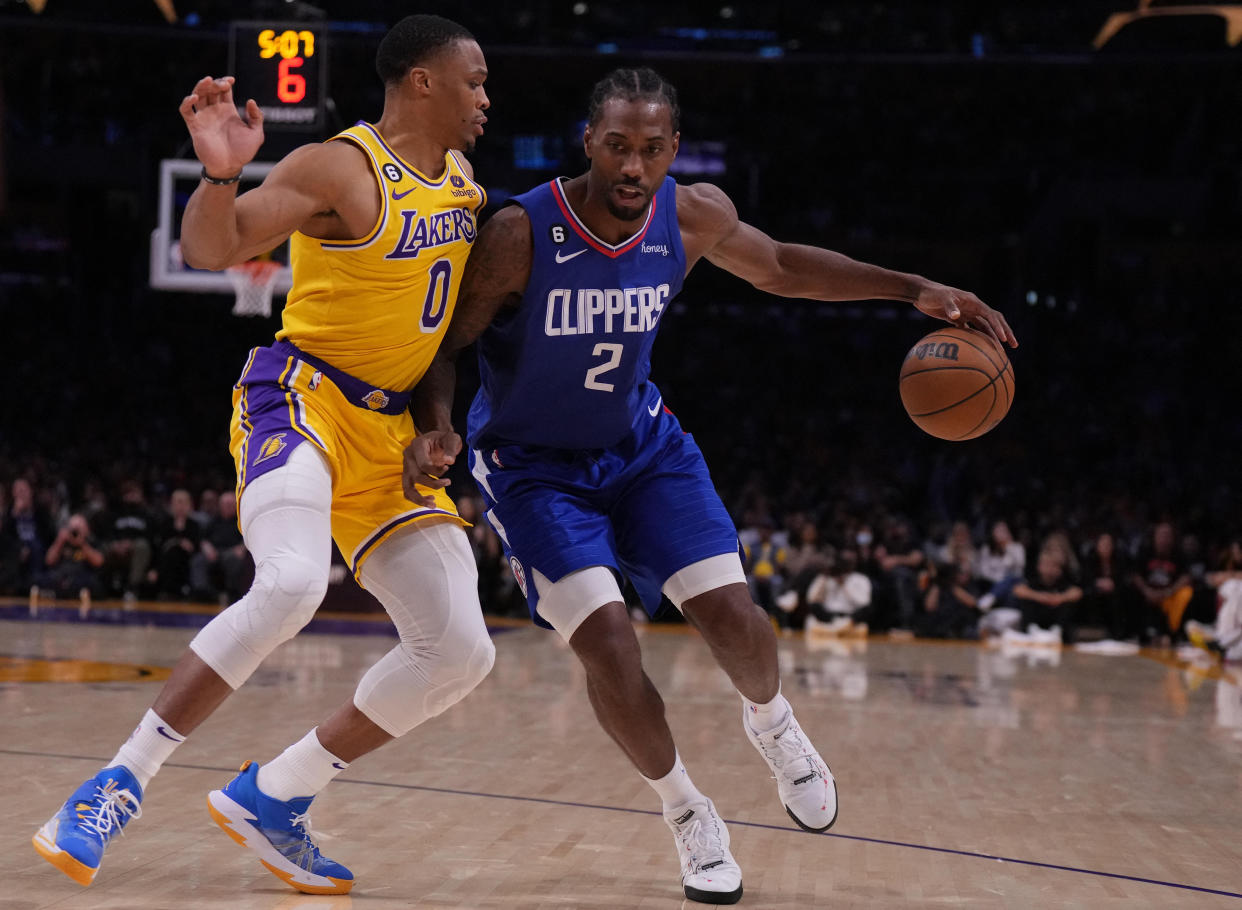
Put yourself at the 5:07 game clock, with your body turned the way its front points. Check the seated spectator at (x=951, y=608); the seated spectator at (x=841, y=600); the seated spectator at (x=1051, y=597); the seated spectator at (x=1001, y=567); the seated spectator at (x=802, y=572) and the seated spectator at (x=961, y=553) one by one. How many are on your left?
6

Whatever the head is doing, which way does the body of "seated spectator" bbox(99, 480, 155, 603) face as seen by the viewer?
toward the camera

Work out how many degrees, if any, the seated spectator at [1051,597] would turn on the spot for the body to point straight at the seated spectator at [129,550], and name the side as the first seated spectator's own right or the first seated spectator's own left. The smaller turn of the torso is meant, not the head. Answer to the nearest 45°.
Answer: approximately 90° to the first seated spectator's own right

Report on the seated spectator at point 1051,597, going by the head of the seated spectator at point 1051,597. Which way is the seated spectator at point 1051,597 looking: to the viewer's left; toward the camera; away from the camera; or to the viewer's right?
toward the camera

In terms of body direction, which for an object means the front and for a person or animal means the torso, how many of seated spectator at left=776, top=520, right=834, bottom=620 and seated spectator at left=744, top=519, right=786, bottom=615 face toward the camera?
2

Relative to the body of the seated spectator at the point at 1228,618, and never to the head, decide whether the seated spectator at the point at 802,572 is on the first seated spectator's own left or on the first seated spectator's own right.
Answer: on the first seated spectator's own right

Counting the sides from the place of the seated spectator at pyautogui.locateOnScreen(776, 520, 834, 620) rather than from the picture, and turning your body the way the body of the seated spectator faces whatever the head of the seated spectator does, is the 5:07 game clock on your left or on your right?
on your right

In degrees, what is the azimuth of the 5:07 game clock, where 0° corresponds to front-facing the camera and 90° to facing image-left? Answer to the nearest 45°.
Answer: approximately 0°

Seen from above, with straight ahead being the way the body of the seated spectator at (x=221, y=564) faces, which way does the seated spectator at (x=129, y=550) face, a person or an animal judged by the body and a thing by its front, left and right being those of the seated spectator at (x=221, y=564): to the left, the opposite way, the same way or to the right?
the same way

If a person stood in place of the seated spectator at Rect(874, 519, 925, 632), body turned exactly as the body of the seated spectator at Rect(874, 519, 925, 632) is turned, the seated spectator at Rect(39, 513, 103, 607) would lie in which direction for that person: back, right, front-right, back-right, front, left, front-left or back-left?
right

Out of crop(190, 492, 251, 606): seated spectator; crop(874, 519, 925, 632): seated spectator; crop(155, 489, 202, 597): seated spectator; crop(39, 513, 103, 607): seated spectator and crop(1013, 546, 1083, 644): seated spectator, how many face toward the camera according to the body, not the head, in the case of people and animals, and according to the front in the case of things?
5

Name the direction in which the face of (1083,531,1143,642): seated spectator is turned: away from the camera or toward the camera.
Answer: toward the camera

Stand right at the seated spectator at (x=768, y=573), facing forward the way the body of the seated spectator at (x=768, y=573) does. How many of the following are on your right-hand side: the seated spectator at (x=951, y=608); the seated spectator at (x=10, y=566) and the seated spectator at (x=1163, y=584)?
1

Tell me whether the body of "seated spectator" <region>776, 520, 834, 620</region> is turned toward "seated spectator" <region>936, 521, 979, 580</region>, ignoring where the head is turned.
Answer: no

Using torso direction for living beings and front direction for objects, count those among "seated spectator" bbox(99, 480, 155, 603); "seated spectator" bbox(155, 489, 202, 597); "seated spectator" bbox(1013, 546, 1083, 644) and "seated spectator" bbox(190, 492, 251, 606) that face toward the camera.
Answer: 4

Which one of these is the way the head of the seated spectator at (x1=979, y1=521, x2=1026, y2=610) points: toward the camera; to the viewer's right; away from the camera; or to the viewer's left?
toward the camera

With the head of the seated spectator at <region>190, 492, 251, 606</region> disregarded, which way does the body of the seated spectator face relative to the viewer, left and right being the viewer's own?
facing the viewer

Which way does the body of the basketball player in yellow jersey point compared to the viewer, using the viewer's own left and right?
facing the viewer and to the right of the viewer

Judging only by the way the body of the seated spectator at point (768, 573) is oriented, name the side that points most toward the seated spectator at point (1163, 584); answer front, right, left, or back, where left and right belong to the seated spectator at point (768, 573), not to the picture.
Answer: left
